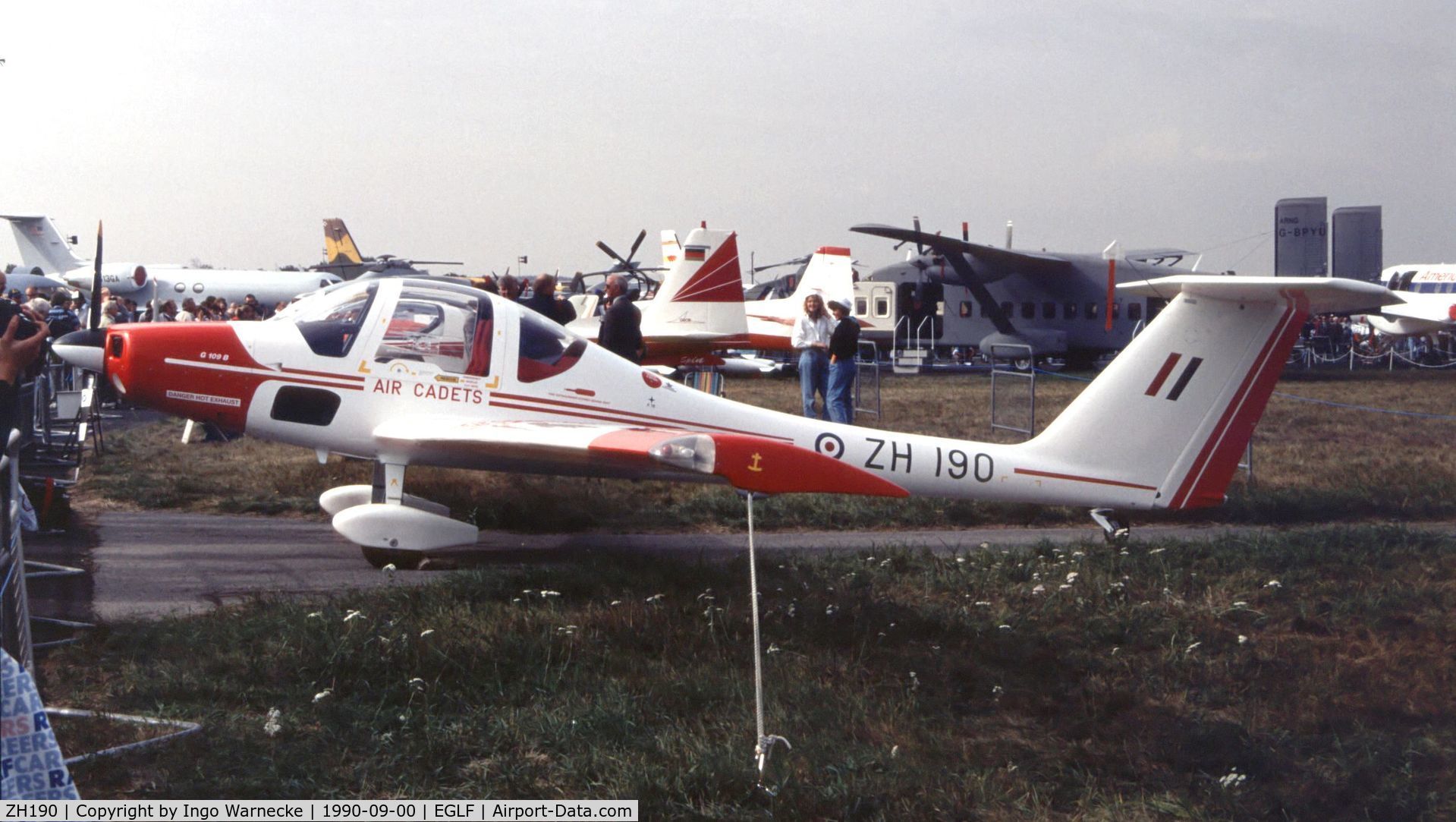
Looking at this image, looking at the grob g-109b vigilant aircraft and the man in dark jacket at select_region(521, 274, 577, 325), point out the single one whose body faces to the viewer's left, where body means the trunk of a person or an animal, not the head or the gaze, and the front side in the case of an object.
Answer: the grob g-109b vigilant aircraft

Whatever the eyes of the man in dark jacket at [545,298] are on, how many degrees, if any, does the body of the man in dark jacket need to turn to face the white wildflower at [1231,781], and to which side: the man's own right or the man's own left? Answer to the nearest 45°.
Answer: approximately 180°

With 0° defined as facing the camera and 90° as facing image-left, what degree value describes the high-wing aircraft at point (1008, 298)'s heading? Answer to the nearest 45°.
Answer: approximately 135°

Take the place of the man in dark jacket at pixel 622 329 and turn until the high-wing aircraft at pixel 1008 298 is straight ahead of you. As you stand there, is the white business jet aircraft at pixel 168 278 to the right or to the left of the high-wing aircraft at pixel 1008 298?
left

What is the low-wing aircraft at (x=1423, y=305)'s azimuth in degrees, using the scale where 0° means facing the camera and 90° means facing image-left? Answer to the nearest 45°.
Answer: approximately 90°

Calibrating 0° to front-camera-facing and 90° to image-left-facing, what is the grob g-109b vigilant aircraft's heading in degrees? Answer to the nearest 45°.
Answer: approximately 90°

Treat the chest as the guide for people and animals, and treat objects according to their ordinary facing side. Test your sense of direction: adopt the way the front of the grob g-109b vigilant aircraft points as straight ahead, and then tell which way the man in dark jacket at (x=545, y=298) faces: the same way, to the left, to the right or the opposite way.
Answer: to the right

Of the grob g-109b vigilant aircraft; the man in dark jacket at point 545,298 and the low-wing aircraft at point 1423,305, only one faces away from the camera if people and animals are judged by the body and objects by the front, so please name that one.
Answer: the man in dark jacket

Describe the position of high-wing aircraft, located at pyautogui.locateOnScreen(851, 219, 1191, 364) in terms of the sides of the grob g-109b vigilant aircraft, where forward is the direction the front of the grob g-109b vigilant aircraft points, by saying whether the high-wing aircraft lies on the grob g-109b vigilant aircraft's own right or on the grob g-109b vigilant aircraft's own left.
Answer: on the grob g-109b vigilant aircraft's own right
